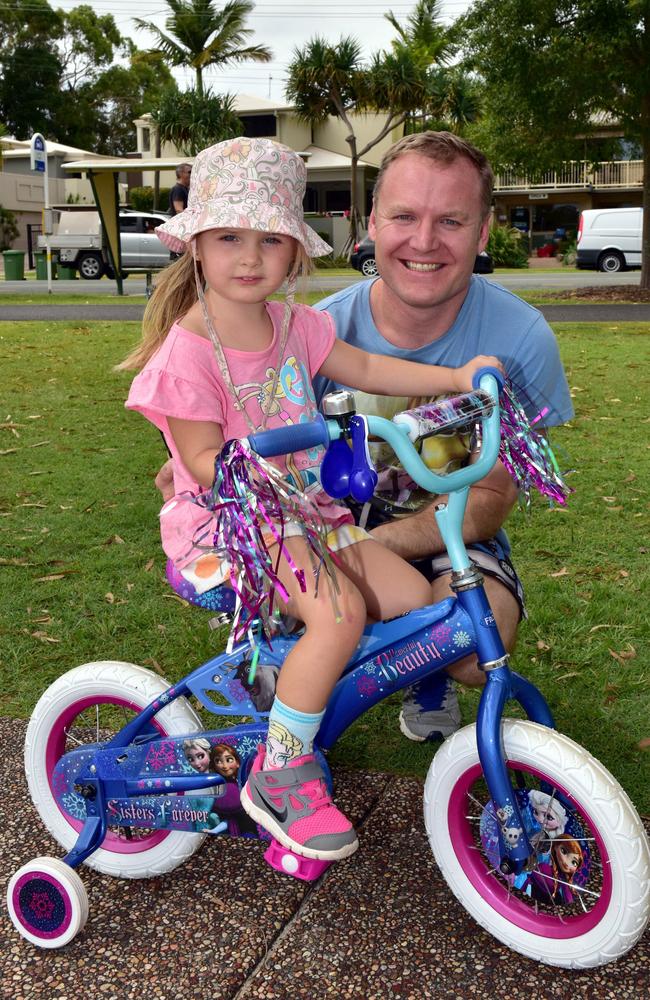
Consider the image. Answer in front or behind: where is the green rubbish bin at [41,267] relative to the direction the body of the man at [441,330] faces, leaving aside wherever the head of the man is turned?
behind

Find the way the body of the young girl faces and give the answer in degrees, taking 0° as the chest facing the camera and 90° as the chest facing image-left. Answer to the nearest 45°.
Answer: approximately 315°

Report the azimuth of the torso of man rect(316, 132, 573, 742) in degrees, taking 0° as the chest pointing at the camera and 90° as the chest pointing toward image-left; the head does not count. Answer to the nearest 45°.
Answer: approximately 0°

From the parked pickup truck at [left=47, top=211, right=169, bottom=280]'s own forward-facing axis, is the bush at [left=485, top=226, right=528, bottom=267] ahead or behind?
ahead

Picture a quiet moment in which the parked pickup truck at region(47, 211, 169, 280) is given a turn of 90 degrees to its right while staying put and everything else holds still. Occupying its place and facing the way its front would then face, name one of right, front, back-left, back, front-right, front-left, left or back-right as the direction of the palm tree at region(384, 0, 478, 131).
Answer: back-left

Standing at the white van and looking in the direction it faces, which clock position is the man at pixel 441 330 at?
The man is roughly at 3 o'clock from the white van.

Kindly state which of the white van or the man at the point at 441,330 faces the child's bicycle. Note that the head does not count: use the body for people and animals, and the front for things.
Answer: the man

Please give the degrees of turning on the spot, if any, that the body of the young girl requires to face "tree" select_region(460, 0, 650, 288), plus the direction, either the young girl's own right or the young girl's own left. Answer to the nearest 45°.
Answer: approximately 135° to the young girl's own left

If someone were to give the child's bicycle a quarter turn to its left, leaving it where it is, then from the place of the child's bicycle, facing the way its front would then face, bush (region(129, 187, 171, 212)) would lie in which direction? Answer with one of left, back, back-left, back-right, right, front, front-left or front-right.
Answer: front-left

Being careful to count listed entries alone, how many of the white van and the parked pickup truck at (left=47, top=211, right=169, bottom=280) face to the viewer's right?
2

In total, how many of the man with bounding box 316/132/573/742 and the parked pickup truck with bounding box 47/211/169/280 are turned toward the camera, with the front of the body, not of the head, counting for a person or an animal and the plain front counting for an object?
1

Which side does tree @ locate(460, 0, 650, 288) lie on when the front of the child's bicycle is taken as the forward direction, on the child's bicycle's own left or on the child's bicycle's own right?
on the child's bicycle's own left

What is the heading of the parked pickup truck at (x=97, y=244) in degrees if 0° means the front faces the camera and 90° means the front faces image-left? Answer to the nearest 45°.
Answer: approximately 270°
